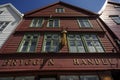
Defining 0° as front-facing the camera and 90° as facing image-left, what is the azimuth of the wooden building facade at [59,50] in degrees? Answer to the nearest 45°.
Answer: approximately 0°
